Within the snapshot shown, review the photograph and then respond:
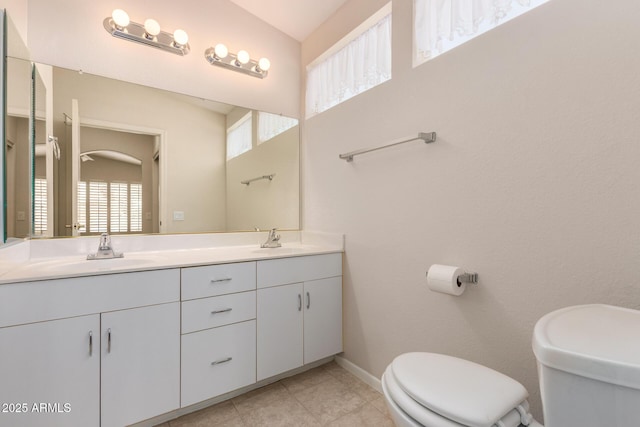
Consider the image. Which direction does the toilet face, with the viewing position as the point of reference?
facing away from the viewer and to the left of the viewer

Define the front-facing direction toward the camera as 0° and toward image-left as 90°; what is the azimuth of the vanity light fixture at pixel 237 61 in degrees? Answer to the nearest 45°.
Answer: approximately 315°

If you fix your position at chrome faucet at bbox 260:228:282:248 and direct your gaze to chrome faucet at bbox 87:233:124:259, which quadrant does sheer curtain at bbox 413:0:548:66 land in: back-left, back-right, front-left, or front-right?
back-left

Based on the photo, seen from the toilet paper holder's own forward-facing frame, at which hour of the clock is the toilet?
The toilet is roughly at 10 o'clock from the toilet paper holder.

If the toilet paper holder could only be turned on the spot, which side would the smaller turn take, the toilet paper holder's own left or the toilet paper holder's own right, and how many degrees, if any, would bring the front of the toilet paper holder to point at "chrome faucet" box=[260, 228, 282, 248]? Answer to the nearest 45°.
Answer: approximately 45° to the toilet paper holder's own right
